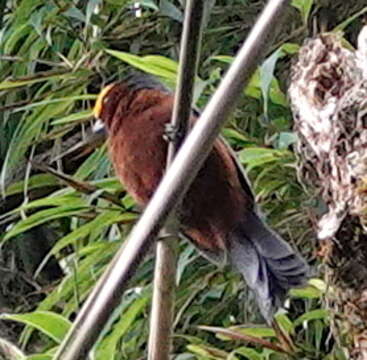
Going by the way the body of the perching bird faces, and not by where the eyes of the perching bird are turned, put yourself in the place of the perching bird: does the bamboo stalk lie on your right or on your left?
on your left

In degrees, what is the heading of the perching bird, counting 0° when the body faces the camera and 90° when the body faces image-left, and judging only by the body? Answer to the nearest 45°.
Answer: approximately 90°
